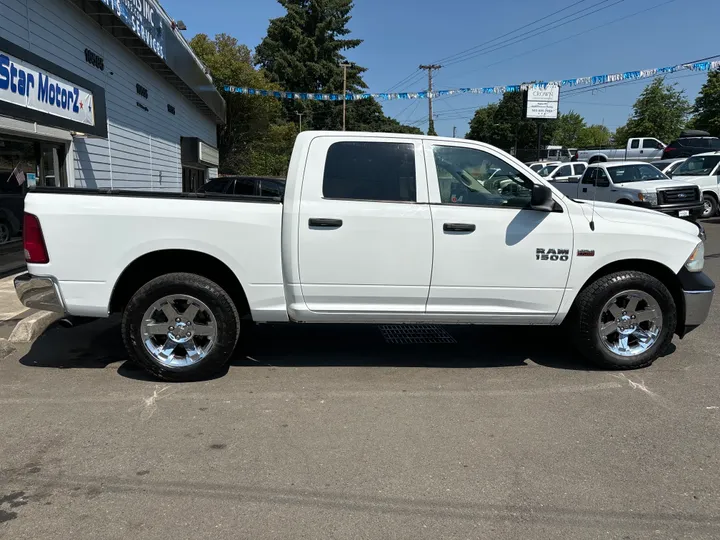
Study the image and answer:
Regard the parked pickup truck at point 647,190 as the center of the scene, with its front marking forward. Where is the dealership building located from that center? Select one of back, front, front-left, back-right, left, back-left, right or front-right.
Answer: right

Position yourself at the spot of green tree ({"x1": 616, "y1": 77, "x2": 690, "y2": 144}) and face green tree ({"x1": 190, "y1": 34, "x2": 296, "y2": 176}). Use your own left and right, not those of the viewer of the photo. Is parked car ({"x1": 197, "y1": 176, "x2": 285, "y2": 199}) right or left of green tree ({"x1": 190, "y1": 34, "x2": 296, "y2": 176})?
left

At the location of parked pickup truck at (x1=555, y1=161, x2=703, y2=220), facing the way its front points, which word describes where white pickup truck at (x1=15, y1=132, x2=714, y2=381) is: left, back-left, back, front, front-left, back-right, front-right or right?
front-right

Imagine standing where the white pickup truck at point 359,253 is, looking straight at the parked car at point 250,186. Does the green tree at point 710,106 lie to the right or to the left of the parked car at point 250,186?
right

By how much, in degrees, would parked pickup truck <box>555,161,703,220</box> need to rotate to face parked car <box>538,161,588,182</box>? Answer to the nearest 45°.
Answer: approximately 135° to its left

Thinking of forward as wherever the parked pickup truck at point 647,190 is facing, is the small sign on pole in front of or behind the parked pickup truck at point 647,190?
behind

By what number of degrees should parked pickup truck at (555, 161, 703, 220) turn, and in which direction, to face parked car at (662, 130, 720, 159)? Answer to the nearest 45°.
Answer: approximately 135° to its left

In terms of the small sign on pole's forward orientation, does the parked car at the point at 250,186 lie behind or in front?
in front

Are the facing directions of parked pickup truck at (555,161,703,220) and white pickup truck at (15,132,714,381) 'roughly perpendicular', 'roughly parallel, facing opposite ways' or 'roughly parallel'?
roughly perpendicular

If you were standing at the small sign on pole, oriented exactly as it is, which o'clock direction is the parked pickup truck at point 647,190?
The parked pickup truck is roughly at 12 o'clock from the small sign on pole.

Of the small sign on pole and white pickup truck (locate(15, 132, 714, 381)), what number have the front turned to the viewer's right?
1

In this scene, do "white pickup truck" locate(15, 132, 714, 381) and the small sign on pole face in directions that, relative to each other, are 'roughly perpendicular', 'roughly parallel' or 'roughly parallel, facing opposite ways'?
roughly perpendicular

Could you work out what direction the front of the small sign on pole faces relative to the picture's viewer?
facing the viewer

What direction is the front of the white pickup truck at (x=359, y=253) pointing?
to the viewer's right

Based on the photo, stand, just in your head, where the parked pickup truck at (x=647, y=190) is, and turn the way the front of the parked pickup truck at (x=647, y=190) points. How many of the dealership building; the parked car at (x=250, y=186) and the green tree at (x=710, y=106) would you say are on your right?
2

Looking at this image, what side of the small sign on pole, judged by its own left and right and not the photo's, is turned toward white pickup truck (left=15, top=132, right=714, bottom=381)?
front
